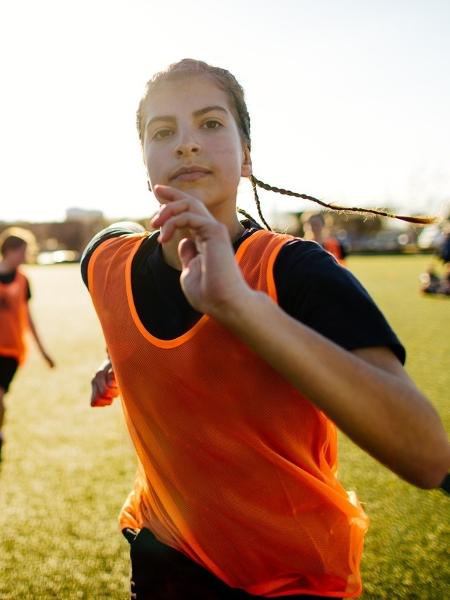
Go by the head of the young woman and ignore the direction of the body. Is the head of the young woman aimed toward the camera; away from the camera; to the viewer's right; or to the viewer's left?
toward the camera
